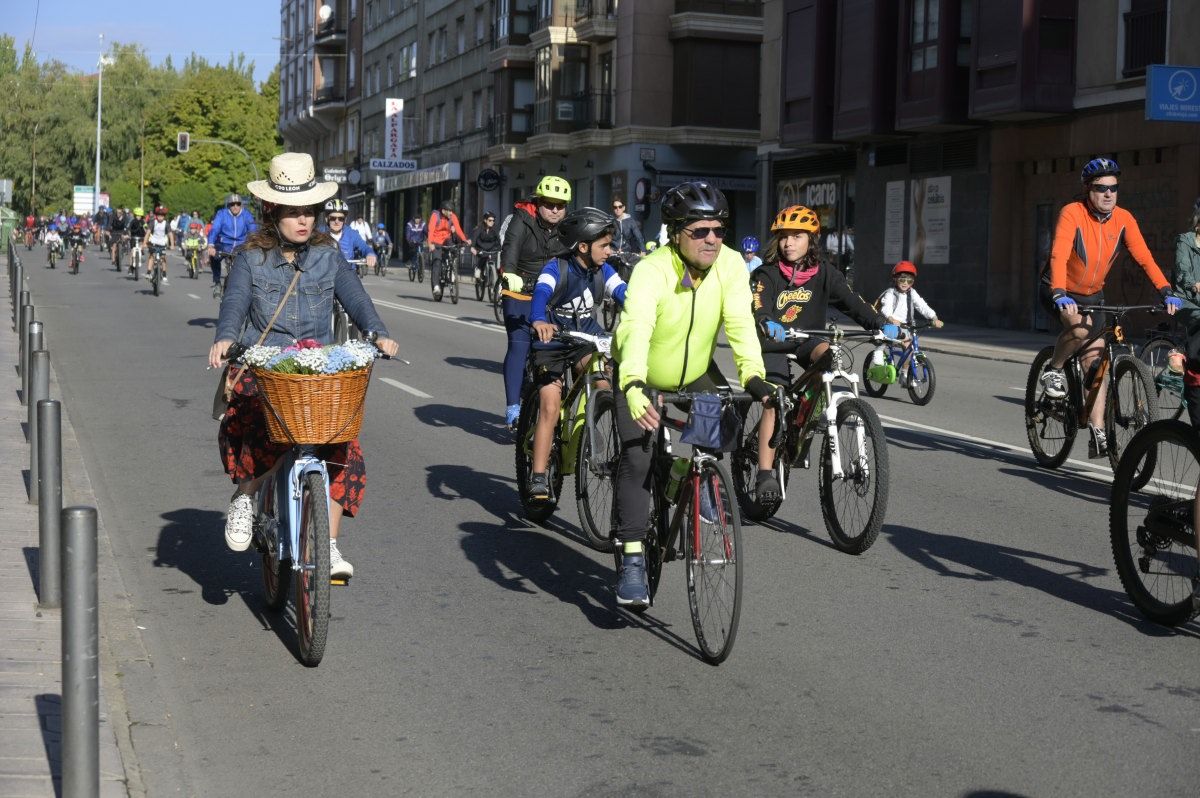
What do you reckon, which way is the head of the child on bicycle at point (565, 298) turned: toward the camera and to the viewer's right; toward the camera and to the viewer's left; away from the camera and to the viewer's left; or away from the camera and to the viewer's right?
toward the camera and to the viewer's right

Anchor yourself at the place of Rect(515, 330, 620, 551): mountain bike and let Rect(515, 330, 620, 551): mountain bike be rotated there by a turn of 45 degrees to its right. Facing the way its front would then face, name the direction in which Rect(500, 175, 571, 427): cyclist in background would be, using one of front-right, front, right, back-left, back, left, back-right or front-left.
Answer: back

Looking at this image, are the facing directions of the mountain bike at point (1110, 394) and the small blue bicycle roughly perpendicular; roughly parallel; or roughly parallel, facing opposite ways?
roughly parallel

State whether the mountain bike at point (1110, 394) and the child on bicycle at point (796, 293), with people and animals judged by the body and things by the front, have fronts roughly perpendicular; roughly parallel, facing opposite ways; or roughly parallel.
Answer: roughly parallel

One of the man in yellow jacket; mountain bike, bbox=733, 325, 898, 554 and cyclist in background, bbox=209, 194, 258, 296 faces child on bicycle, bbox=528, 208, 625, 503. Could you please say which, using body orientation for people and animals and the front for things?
the cyclist in background

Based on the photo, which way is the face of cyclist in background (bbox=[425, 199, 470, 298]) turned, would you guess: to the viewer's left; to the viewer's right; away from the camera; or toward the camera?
toward the camera

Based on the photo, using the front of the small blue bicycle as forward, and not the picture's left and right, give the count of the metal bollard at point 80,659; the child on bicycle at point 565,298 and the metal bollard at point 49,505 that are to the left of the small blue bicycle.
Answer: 0

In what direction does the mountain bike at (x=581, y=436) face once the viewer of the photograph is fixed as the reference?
facing the viewer and to the right of the viewer

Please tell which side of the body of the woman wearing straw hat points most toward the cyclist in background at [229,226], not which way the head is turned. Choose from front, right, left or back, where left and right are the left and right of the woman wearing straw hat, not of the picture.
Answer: back

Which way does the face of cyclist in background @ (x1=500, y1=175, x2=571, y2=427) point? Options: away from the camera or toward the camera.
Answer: toward the camera

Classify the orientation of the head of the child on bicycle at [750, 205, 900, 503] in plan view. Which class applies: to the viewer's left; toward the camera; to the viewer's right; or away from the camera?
toward the camera

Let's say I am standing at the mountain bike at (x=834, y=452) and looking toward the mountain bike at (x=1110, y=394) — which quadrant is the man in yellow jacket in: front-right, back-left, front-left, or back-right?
back-right

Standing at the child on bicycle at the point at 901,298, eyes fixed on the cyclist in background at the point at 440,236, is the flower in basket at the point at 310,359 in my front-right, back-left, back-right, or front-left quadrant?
back-left

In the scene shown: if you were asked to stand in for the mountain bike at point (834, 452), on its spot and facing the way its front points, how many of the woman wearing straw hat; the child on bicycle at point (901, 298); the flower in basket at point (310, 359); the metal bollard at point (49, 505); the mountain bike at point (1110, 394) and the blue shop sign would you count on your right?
3

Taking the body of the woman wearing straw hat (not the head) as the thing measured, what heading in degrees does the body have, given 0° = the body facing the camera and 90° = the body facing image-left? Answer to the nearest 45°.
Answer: approximately 0°

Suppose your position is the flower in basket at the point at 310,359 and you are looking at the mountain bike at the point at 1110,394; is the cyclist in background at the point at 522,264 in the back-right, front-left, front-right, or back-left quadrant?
front-left

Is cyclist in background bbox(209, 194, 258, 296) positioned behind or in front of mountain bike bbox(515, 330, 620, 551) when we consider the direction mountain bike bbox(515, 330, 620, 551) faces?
behind

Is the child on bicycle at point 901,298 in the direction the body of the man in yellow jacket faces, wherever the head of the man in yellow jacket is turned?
no

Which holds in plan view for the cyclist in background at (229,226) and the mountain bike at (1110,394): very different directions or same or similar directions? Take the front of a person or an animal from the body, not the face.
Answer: same or similar directions

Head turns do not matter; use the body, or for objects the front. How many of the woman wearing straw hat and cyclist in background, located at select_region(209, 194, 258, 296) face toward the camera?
2

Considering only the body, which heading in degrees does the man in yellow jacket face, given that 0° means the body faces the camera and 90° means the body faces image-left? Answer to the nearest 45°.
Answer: approximately 315°

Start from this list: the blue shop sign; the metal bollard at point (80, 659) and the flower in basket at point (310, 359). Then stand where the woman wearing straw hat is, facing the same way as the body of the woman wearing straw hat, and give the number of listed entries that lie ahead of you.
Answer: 2

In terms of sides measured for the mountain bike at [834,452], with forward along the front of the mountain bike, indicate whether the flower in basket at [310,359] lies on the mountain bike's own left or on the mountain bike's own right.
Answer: on the mountain bike's own right
